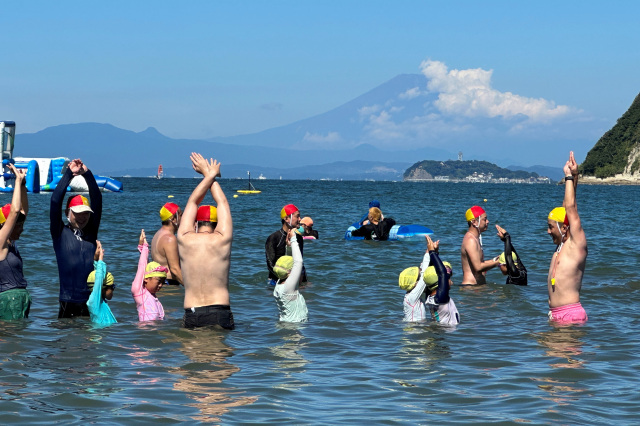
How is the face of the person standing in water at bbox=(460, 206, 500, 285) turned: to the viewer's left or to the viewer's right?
to the viewer's right

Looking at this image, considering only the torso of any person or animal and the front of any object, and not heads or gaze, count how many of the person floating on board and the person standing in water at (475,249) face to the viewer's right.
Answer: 1

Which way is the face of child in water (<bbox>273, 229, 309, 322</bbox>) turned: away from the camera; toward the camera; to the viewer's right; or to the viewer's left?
away from the camera

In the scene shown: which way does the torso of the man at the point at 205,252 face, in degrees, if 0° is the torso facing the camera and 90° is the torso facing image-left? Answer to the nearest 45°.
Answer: approximately 180°
